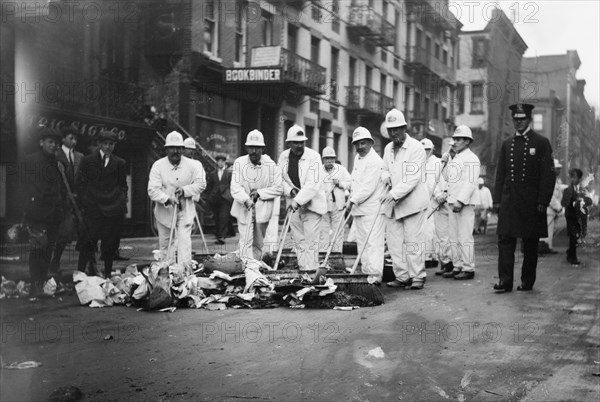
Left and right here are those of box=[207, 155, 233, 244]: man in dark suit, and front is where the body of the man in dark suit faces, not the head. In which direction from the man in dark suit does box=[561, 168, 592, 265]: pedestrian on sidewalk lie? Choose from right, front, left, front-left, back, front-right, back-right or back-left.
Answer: front-left

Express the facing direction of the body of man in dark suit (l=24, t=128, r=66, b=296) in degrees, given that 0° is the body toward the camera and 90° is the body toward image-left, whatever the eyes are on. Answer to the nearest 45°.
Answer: approximately 315°

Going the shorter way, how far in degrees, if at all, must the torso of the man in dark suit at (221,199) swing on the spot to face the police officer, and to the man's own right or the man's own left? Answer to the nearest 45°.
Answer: approximately 45° to the man's own left

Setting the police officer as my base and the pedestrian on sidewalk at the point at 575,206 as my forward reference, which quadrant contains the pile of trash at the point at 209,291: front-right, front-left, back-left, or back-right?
back-left

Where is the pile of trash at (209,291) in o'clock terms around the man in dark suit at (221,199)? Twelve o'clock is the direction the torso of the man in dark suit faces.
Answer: The pile of trash is roughly at 12 o'clock from the man in dark suit.

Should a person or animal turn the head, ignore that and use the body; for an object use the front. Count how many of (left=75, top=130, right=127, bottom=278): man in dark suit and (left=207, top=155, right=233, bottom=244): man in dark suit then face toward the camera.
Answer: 2

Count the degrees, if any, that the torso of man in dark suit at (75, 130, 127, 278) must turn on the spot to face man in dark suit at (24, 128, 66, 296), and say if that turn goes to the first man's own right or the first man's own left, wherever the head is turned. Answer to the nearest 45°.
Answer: approximately 45° to the first man's own right

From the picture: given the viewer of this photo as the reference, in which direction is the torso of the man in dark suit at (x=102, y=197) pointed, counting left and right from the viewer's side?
facing the viewer

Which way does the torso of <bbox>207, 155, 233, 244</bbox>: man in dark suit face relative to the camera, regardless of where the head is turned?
toward the camera

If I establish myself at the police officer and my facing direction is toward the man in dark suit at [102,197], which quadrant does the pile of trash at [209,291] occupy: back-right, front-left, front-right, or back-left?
front-left

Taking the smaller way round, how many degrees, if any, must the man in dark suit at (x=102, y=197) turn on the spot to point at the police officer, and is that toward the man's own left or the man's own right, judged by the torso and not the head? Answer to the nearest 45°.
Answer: approximately 90° to the man's own left

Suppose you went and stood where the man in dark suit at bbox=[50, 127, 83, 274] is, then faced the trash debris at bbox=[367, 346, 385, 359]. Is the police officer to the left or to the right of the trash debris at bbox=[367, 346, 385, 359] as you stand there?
left

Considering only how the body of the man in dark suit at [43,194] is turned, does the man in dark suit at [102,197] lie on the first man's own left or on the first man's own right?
on the first man's own left
